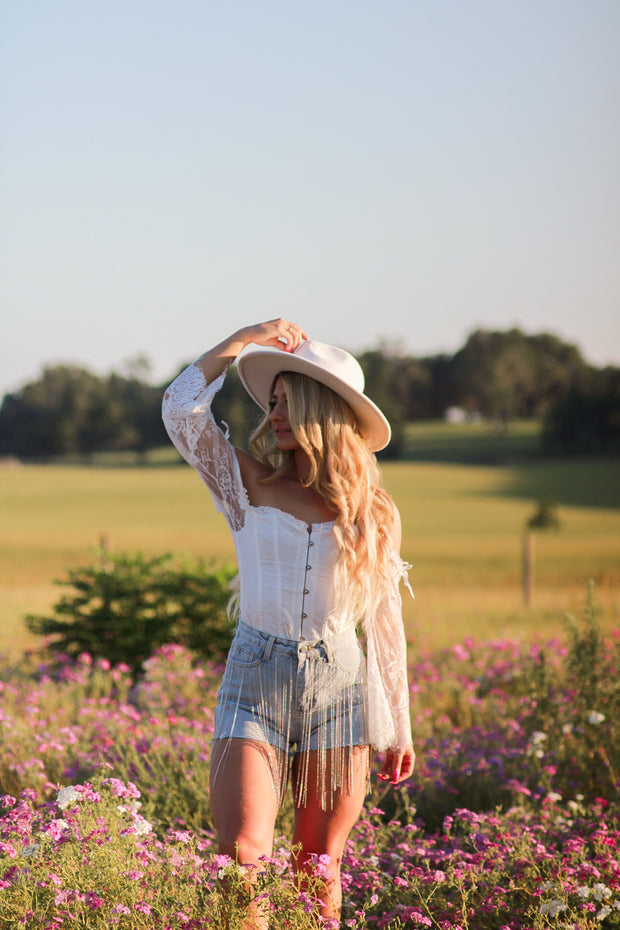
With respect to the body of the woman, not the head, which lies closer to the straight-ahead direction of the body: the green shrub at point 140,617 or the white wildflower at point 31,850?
the white wildflower

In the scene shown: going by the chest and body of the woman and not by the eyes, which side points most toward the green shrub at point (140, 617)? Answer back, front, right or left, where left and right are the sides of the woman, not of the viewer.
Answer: back

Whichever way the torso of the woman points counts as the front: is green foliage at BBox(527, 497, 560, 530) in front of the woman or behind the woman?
behind

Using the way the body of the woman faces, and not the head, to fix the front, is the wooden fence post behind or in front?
behind

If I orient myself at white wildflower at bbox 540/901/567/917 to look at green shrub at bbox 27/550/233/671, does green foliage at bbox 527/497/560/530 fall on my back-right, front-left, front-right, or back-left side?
front-right

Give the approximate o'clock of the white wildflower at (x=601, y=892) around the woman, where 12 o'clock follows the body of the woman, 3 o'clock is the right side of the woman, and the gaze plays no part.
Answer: The white wildflower is roughly at 9 o'clock from the woman.

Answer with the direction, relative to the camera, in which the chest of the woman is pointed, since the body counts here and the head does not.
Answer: toward the camera

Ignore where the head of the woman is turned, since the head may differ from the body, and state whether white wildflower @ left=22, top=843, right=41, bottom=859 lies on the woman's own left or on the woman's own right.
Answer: on the woman's own right
